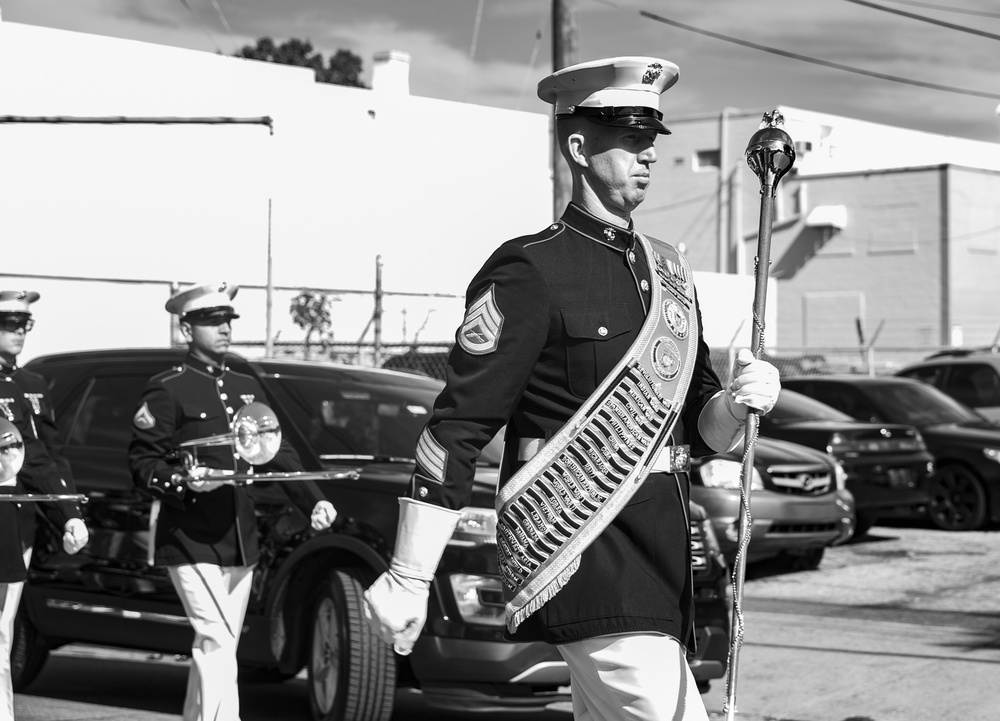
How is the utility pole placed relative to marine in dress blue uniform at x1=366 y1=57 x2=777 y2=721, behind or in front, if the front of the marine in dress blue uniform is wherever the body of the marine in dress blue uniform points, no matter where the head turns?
behind

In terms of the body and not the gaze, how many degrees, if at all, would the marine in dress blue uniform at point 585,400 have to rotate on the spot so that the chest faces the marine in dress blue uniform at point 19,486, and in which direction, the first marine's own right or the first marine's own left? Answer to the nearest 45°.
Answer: approximately 180°

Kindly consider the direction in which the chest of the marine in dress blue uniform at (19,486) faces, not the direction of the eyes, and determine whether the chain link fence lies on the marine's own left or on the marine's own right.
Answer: on the marine's own left

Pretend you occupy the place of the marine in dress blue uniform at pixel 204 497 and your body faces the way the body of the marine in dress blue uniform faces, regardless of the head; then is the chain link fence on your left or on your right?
on your left

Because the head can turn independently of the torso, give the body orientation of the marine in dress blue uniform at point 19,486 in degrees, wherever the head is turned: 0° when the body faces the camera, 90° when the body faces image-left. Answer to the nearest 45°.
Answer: approximately 315°

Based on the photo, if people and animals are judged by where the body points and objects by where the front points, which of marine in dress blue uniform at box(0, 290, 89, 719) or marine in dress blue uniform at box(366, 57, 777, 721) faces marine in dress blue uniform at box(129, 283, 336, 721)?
marine in dress blue uniform at box(0, 290, 89, 719)

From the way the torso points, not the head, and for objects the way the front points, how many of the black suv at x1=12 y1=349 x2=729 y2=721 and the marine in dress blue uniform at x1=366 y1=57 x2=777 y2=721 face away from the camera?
0

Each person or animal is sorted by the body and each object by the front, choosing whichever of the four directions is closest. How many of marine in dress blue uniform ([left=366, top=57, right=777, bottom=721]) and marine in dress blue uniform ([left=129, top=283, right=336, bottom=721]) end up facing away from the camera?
0

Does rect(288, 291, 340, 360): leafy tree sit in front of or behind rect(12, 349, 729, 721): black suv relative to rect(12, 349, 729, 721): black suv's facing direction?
behind

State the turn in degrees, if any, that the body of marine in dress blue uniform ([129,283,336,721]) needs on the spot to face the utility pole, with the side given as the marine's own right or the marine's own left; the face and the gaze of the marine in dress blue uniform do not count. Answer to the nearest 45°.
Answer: approximately 90° to the marine's own left

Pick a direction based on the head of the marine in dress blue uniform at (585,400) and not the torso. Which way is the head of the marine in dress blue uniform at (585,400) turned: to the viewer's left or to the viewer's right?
to the viewer's right

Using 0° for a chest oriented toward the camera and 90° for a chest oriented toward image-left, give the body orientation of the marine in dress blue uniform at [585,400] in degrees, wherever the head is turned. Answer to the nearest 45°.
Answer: approximately 315°

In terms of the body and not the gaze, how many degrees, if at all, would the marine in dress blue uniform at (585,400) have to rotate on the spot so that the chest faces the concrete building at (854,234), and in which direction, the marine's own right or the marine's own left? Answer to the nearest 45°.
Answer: approximately 135° to the marine's own left
